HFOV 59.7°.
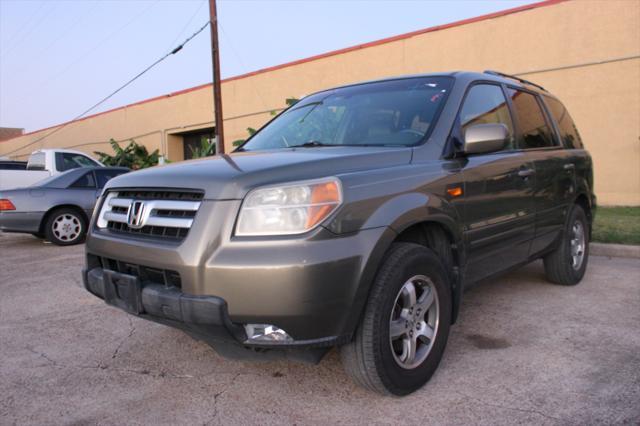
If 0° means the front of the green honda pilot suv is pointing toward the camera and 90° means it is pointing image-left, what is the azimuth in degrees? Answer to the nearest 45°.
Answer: approximately 45°

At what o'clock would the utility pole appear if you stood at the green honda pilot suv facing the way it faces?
The utility pole is roughly at 4 o'clock from the green honda pilot suv.
